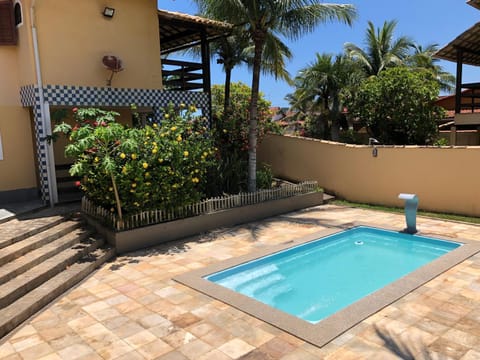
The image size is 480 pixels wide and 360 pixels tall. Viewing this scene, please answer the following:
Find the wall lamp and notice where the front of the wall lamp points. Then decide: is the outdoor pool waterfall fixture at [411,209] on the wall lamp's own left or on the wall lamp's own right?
on the wall lamp's own left

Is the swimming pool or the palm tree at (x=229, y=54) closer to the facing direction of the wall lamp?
the swimming pool

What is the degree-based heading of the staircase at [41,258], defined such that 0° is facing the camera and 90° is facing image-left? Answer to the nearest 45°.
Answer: approximately 315°

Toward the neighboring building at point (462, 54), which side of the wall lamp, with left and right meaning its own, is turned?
left

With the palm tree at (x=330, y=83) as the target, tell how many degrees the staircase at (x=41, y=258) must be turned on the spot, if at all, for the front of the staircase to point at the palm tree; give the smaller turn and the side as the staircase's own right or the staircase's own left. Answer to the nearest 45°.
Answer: approximately 90° to the staircase's own left

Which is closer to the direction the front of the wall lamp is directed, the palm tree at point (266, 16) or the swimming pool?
the swimming pool

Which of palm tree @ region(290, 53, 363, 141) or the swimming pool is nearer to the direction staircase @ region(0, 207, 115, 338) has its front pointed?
the swimming pool

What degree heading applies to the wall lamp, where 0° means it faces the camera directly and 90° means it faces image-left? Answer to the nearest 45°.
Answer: approximately 0°

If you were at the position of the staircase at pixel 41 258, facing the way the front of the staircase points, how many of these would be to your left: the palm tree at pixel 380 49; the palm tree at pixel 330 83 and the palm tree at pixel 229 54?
3
